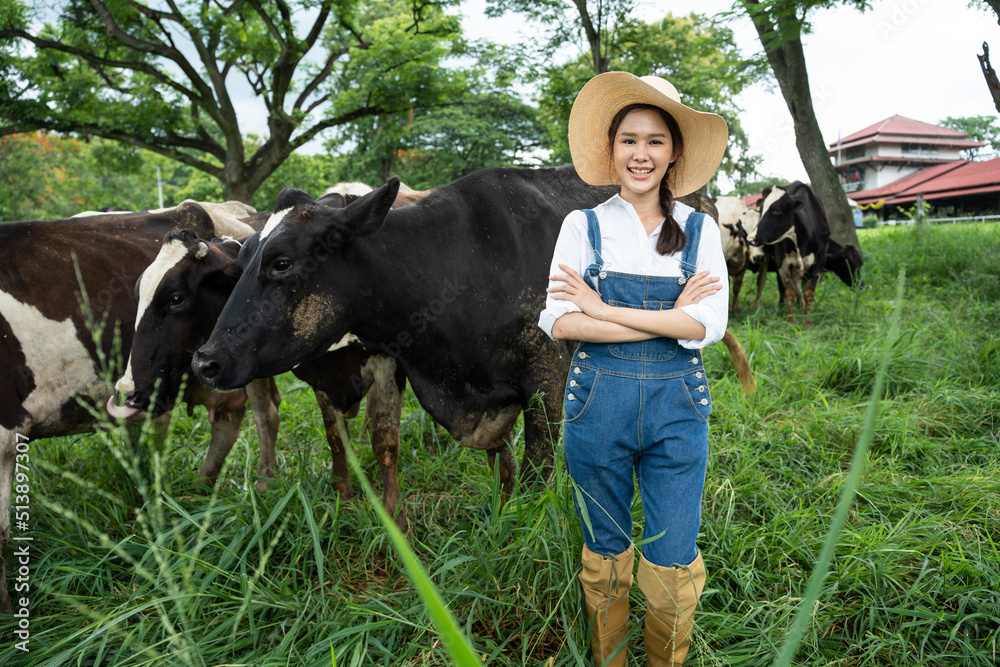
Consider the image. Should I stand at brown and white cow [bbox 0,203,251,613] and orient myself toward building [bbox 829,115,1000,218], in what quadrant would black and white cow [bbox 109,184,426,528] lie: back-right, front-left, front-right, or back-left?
front-right

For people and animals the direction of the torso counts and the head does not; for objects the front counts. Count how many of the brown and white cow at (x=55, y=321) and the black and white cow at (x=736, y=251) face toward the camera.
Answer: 1

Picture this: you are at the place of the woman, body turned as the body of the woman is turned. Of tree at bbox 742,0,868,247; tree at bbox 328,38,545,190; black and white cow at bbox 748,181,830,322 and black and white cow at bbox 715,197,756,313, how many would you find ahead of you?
0

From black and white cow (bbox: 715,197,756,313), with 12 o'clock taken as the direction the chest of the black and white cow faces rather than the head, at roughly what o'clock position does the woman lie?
The woman is roughly at 12 o'clock from the black and white cow.

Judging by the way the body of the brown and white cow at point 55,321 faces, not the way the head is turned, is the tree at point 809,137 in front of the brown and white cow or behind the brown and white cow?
in front

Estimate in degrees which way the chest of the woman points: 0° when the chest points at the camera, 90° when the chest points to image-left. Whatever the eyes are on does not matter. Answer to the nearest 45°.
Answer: approximately 0°

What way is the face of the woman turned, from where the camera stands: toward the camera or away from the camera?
toward the camera

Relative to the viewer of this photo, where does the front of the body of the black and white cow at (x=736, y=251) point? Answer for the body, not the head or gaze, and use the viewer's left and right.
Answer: facing the viewer

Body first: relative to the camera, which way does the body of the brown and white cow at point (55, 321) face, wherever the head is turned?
to the viewer's right
